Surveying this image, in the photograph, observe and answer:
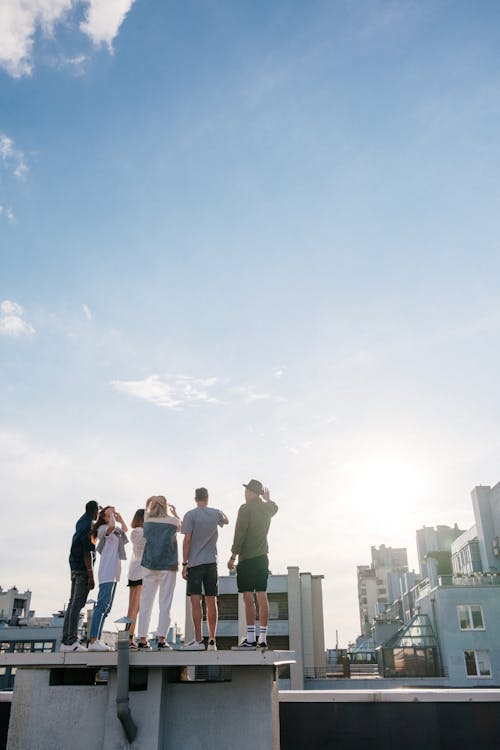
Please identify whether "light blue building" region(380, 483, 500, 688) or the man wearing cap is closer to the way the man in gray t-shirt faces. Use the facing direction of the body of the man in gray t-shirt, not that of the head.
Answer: the light blue building

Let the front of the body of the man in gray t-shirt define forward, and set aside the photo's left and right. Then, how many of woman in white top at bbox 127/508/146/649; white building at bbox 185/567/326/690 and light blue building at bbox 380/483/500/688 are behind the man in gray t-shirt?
0

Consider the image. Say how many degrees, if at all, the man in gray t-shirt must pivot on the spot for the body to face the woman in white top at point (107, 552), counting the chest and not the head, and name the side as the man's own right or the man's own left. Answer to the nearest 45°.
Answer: approximately 90° to the man's own left

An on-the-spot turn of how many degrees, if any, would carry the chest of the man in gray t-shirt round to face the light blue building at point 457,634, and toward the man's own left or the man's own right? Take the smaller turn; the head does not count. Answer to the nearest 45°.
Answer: approximately 45° to the man's own right

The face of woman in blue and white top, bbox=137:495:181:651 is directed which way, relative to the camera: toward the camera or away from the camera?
away from the camera

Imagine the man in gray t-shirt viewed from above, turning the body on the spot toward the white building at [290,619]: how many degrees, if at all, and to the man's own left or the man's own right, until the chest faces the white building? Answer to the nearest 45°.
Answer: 0° — they already face it

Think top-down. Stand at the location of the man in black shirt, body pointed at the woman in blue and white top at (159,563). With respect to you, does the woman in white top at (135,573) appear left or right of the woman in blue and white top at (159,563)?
left

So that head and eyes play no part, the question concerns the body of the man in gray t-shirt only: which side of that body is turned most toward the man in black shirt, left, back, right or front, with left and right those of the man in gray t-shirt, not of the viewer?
left

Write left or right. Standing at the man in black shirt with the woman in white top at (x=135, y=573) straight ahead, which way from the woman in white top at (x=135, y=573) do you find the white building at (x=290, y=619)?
left

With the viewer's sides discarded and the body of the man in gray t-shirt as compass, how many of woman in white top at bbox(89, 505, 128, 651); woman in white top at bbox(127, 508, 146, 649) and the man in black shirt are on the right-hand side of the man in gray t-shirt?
0

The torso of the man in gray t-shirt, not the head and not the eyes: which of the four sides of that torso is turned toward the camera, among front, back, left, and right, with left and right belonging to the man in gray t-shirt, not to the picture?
back

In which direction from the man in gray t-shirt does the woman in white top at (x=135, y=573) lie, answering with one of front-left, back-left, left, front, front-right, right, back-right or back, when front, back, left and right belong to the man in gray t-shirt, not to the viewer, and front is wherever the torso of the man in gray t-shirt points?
front-left

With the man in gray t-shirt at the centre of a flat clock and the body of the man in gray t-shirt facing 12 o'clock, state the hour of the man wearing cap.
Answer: The man wearing cap is roughly at 4 o'clock from the man in gray t-shirt.
